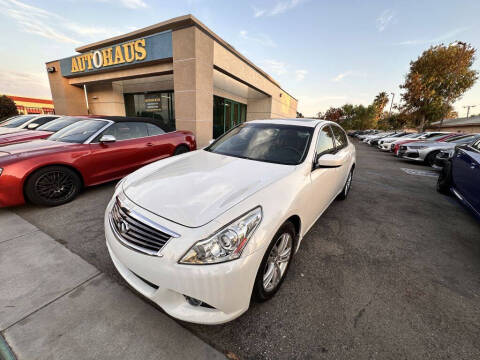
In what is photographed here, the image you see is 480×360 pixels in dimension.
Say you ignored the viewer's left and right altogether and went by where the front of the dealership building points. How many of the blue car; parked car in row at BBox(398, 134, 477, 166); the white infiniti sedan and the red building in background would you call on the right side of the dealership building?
1

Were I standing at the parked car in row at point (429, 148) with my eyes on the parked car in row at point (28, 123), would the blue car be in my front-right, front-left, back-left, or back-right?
front-left

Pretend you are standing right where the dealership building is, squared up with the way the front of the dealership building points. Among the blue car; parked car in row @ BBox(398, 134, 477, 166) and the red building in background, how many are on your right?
1

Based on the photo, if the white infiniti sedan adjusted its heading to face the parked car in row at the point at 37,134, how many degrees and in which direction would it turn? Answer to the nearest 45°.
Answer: approximately 90° to its right

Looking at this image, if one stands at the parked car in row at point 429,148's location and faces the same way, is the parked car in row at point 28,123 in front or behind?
in front

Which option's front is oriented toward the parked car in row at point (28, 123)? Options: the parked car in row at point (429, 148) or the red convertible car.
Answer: the parked car in row at point (429, 148)

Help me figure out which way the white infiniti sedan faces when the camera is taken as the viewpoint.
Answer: facing the viewer and to the left of the viewer

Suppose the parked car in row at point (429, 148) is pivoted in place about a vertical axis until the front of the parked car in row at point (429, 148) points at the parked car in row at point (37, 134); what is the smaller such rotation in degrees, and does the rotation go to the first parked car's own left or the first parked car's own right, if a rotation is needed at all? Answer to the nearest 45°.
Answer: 0° — it already faces it

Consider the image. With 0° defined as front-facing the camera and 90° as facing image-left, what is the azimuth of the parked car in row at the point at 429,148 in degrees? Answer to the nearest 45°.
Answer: approximately 45°

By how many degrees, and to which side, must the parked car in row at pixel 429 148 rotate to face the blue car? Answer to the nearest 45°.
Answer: approximately 45° to its left
